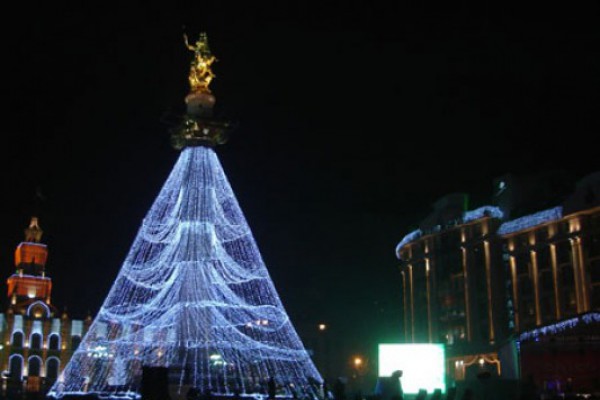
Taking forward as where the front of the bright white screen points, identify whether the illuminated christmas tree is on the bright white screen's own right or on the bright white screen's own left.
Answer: on the bright white screen's own right

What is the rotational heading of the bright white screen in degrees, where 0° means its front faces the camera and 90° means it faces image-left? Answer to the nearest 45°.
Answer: approximately 0°
